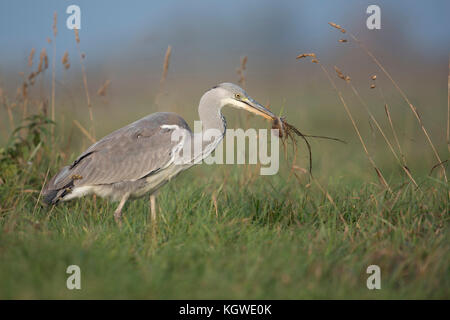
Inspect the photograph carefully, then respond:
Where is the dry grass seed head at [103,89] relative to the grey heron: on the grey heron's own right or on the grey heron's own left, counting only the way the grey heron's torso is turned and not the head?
on the grey heron's own left

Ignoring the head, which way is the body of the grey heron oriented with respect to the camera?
to the viewer's right

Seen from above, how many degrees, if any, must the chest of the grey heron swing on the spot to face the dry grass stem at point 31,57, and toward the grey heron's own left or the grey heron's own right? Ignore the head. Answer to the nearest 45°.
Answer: approximately 135° to the grey heron's own left
